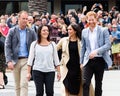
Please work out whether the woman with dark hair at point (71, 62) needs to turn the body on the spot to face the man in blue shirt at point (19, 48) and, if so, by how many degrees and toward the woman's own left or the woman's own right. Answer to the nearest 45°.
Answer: approximately 90° to the woman's own right

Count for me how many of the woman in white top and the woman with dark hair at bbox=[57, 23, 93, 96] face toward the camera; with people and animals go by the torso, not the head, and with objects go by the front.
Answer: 2

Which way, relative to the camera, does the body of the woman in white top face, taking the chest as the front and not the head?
toward the camera

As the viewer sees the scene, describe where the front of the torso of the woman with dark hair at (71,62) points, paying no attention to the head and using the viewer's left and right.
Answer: facing the viewer

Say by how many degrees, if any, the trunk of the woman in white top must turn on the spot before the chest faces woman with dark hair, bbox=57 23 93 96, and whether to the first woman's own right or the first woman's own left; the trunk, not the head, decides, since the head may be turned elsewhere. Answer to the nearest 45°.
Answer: approximately 135° to the first woman's own left

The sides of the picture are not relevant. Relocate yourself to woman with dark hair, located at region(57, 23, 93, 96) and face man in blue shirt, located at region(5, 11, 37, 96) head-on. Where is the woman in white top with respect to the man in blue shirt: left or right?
left
